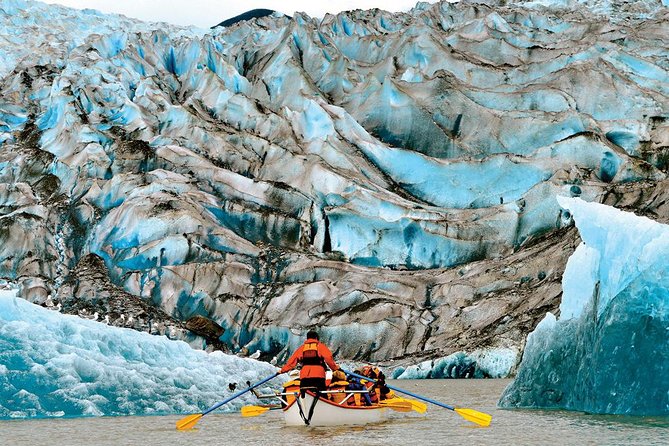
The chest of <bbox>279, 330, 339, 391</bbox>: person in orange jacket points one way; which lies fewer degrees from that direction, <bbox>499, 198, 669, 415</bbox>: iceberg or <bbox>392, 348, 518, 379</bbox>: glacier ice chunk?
the glacier ice chunk

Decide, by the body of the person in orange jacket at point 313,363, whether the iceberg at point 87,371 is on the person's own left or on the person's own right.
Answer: on the person's own left

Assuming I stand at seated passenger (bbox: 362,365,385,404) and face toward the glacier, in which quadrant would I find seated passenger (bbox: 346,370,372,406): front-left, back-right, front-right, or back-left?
back-left

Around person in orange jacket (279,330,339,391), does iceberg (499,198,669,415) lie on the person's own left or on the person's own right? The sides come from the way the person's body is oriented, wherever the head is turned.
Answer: on the person's own right

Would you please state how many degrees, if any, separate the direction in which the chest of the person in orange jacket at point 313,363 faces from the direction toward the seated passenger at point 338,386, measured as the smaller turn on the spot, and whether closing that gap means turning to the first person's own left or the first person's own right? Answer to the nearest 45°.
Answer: approximately 45° to the first person's own right

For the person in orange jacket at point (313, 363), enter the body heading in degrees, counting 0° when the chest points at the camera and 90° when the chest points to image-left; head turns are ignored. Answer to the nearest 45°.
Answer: approximately 180°

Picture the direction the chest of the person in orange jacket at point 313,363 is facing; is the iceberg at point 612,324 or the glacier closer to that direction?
the glacier

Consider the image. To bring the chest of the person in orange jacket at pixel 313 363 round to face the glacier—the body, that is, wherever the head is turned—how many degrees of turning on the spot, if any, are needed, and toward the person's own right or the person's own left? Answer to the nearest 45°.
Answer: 0° — they already face it
